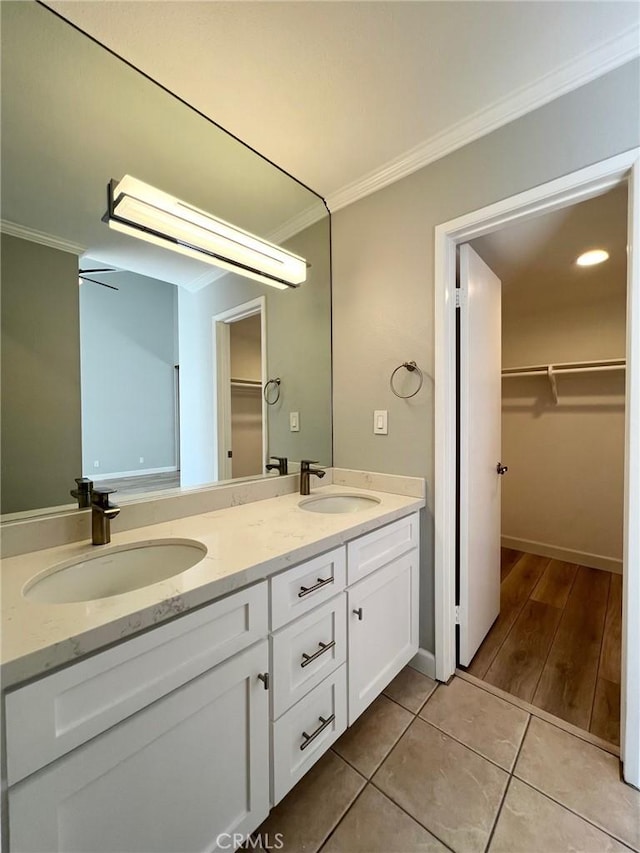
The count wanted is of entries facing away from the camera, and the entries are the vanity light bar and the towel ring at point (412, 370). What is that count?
0

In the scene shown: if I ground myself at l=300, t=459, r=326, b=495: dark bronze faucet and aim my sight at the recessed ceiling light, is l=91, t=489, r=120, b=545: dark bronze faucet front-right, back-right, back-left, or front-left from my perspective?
back-right

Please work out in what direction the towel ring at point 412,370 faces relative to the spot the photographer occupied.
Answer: facing the viewer and to the left of the viewer

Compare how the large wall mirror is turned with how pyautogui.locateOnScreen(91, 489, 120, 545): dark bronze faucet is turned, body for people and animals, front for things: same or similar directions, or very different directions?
same or similar directions

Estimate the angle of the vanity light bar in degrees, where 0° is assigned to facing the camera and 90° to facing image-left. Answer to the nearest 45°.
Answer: approximately 315°

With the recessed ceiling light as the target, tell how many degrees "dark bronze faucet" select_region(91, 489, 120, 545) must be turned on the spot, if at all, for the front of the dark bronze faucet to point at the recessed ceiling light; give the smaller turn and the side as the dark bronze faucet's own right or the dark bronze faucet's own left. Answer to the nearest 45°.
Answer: approximately 45° to the dark bronze faucet's own left

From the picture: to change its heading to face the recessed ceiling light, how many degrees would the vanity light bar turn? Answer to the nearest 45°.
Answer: approximately 45° to its left

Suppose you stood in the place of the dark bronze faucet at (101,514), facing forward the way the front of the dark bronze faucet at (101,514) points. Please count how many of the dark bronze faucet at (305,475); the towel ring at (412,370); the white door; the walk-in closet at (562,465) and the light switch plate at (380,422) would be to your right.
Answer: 0

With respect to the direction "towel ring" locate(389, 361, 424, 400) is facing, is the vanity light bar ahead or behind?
ahead

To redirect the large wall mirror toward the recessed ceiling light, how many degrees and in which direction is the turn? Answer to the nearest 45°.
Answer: approximately 45° to its left

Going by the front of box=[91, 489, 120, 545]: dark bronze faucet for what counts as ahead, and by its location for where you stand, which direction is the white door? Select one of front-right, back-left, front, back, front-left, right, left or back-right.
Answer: front-left

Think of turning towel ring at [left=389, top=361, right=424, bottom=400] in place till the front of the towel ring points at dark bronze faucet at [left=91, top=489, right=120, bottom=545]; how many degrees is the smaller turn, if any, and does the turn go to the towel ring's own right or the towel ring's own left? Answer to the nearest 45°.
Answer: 0° — it already faces it

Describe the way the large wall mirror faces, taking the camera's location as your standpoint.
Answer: facing the viewer and to the right of the viewer

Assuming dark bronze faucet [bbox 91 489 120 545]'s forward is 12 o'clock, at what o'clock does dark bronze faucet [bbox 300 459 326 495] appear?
dark bronze faucet [bbox 300 459 326 495] is roughly at 10 o'clock from dark bronze faucet [bbox 91 489 120 545].

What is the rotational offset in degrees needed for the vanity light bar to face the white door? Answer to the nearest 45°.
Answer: approximately 45° to its left

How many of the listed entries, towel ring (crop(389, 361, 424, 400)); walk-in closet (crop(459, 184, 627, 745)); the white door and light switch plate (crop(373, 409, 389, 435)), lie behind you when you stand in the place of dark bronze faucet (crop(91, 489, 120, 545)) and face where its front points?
0

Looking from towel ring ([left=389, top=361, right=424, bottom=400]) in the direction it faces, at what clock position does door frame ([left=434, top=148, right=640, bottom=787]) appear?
The door frame is roughly at 8 o'clock from the towel ring.
